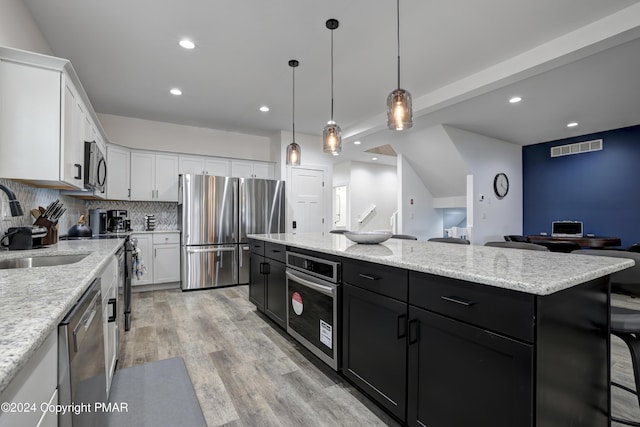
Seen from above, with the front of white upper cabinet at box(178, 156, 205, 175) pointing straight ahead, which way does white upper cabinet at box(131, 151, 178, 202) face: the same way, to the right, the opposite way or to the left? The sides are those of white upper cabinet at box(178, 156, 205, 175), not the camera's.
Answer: the same way

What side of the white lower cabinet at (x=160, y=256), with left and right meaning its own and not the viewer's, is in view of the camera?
front

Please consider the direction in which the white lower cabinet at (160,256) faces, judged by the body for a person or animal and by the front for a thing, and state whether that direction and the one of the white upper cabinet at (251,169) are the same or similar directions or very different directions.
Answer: same or similar directions

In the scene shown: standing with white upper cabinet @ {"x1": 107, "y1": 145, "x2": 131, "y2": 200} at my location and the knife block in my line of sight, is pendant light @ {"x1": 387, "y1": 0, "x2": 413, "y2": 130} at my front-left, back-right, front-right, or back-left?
front-left

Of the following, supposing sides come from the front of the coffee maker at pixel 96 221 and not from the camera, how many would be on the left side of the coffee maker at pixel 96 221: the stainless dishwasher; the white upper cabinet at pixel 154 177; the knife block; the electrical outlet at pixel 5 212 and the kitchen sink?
1

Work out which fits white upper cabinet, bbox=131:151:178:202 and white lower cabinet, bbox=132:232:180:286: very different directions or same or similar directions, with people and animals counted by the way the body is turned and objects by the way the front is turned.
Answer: same or similar directions

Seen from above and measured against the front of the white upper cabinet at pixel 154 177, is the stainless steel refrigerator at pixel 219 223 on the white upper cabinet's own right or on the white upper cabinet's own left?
on the white upper cabinet's own left

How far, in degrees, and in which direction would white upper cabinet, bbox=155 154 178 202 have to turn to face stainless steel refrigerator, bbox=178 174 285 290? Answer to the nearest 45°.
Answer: approximately 45° to its left

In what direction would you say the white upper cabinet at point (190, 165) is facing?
toward the camera

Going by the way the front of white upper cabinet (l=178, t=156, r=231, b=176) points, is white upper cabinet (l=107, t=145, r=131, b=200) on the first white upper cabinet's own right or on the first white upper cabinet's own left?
on the first white upper cabinet's own right

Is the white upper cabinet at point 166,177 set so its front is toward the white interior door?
no

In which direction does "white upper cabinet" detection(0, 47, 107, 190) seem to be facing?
to the viewer's right

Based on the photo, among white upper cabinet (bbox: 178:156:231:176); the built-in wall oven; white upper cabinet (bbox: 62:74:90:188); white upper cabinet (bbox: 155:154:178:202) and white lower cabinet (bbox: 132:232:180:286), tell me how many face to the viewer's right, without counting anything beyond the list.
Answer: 1

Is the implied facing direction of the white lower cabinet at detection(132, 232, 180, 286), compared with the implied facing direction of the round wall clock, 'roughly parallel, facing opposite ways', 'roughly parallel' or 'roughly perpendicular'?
roughly parallel

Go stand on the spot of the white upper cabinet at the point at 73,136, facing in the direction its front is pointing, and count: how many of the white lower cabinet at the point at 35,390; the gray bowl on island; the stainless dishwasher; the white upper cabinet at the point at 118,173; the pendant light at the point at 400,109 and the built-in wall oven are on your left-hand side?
1

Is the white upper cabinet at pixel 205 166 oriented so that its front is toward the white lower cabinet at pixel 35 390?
yes

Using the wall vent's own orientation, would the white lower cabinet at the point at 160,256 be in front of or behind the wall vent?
in front

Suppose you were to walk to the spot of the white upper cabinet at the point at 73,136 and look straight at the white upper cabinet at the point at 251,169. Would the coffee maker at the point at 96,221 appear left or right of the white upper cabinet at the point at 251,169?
left

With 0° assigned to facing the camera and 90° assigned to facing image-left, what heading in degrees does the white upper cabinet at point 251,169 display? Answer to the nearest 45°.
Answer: approximately 0°
